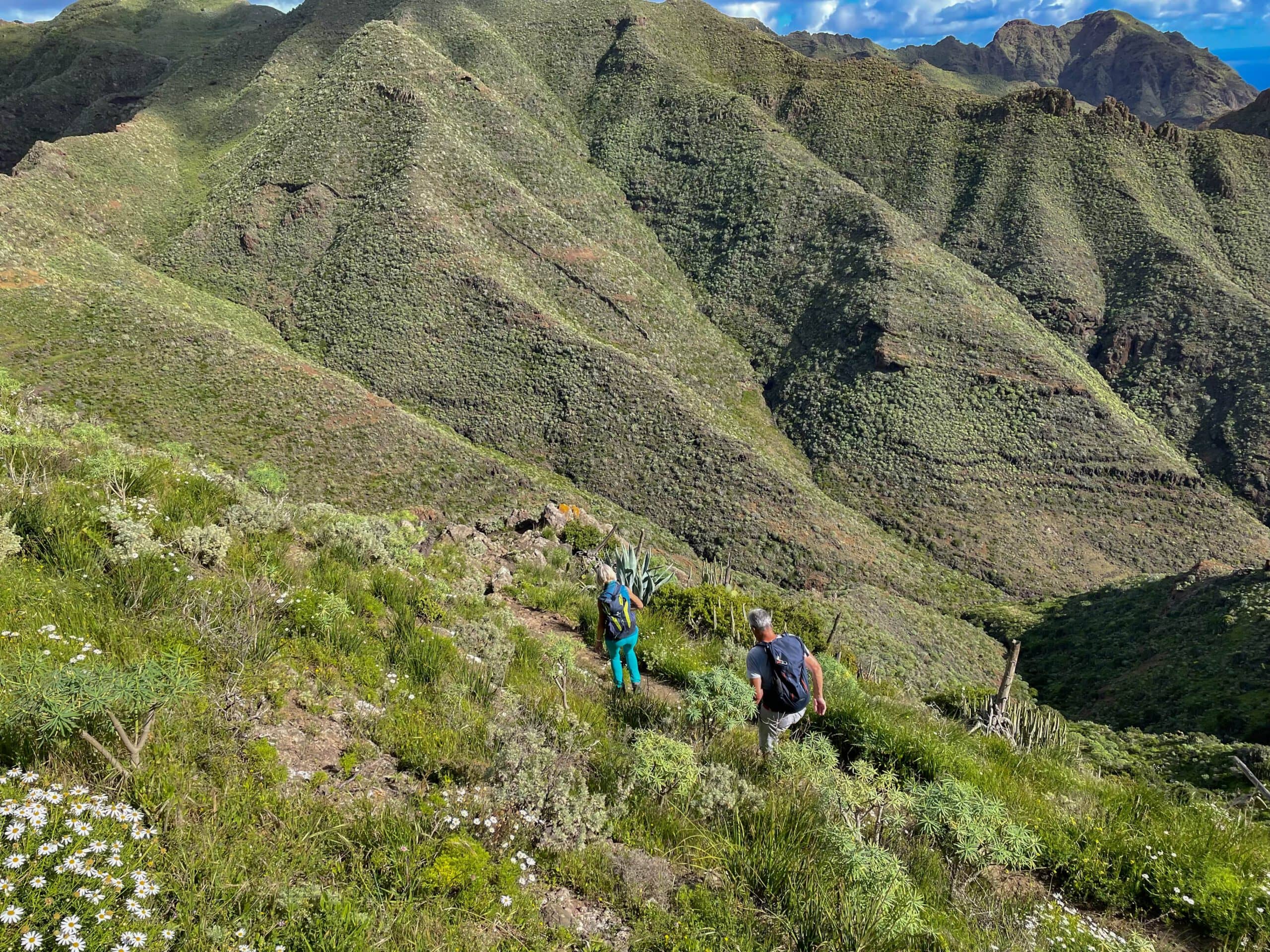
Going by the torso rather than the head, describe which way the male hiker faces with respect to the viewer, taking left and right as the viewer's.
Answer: facing away from the viewer and to the left of the viewer

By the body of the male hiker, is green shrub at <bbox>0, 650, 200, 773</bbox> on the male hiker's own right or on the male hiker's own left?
on the male hiker's own left

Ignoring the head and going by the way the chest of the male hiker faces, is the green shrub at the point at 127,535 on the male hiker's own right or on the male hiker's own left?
on the male hiker's own left

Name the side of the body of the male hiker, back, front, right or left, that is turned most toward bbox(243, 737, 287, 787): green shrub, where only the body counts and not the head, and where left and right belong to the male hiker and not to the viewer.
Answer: left

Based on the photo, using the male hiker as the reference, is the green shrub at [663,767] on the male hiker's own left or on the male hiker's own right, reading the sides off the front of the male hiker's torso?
on the male hiker's own left

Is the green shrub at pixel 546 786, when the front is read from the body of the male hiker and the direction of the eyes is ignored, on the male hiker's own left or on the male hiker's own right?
on the male hiker's own left
